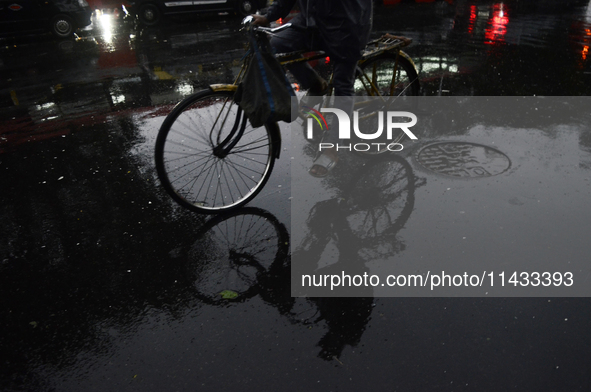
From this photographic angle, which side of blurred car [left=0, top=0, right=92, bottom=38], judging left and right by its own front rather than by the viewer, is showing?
right

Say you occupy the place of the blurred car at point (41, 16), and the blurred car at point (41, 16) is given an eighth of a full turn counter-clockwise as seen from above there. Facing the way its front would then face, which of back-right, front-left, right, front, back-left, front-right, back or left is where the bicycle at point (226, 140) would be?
back-right
